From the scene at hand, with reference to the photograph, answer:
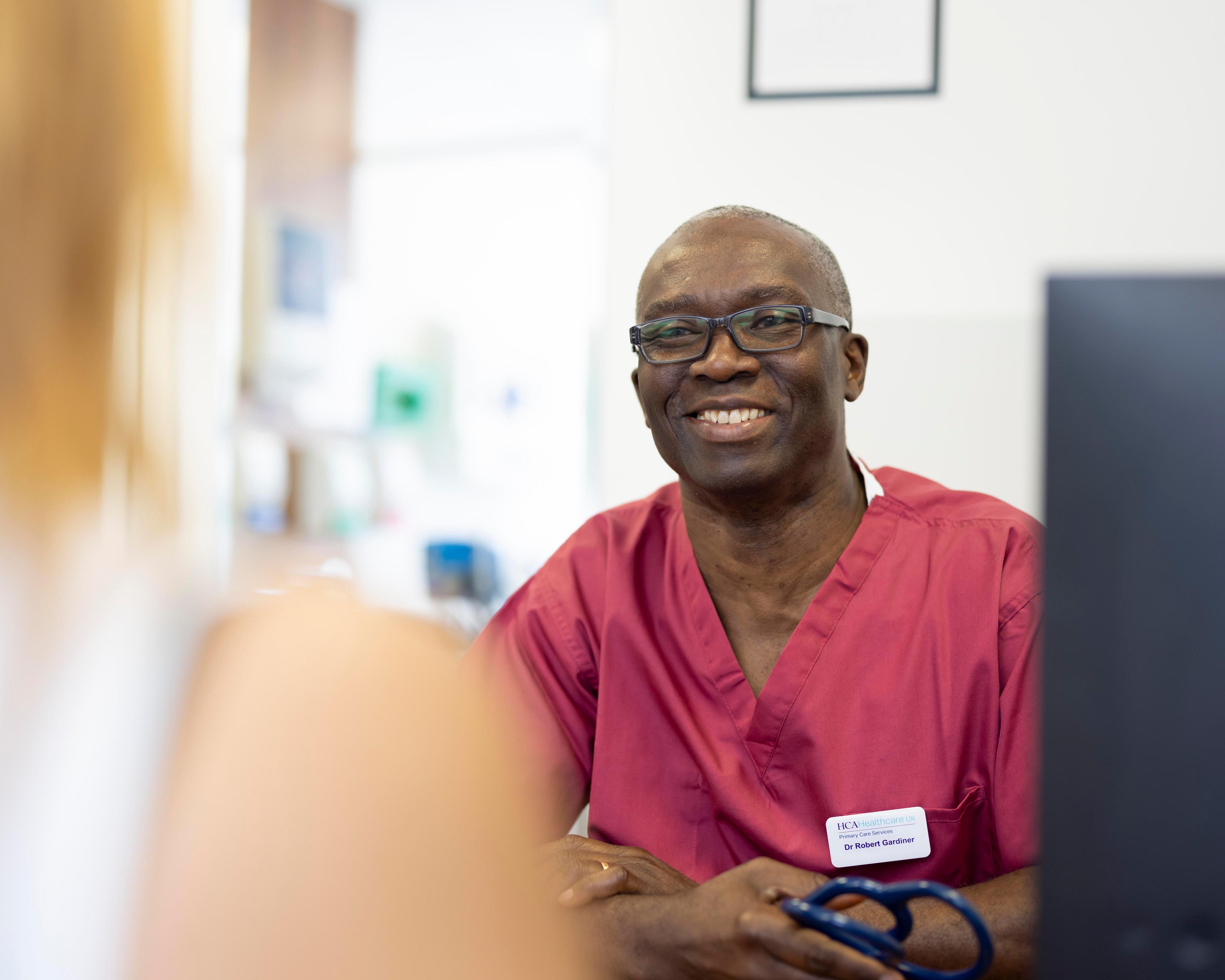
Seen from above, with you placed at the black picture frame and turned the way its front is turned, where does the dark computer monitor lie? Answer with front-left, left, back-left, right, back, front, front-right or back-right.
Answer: front

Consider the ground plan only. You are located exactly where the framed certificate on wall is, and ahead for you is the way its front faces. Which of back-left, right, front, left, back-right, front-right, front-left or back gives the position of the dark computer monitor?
front

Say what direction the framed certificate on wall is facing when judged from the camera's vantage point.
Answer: facing the viewer

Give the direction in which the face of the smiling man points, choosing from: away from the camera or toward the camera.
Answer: toward the camera

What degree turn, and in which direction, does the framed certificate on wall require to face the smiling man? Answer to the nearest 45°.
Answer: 0° — it already faces them

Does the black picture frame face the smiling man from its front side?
yes

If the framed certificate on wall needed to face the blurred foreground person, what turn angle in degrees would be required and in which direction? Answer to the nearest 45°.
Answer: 0° — it already faces them
